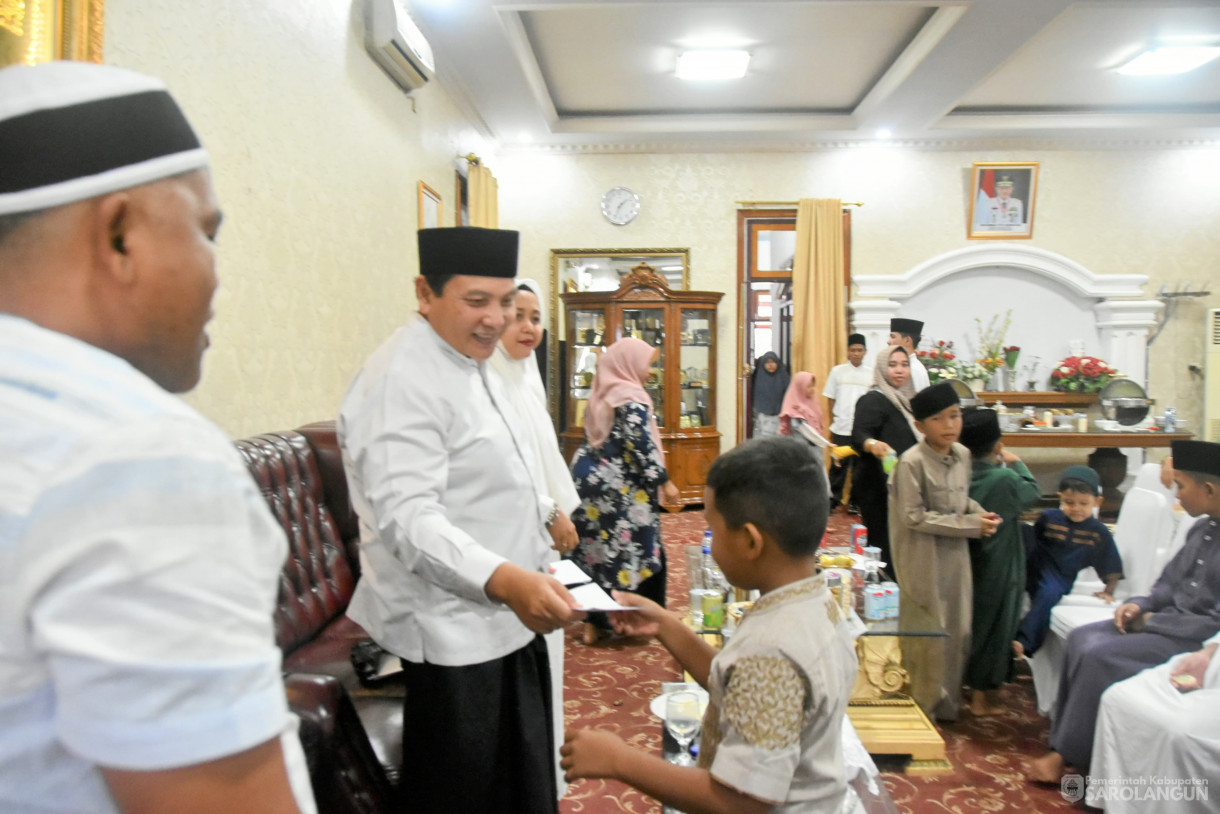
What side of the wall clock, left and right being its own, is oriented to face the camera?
front

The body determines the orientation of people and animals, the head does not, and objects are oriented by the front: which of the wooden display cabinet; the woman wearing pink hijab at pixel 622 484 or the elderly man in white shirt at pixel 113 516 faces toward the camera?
the wooden display cabinet

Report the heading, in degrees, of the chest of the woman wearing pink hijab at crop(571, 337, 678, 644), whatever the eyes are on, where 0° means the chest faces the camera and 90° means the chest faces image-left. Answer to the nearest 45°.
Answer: approximately 225°

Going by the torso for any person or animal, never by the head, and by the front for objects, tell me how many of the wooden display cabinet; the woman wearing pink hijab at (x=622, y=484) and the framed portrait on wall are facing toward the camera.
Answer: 2

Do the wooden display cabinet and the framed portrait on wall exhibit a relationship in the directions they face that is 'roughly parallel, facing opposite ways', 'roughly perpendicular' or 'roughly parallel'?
roughly parallel

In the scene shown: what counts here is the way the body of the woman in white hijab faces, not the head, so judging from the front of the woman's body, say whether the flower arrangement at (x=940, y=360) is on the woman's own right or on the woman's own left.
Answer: on the woman's own left

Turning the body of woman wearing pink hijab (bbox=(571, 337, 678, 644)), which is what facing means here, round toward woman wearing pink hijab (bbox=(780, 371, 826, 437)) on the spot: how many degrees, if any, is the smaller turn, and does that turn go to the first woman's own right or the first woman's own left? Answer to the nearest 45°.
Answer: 0° — they already face them

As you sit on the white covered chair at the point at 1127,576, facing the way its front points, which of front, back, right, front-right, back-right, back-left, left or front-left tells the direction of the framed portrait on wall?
back-right

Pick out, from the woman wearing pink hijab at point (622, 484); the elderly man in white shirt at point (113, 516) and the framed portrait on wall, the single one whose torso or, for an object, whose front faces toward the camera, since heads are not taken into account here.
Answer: the framed portrait on wall

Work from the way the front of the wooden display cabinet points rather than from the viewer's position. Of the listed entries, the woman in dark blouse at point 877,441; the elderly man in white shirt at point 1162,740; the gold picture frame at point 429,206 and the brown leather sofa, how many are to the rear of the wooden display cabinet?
0

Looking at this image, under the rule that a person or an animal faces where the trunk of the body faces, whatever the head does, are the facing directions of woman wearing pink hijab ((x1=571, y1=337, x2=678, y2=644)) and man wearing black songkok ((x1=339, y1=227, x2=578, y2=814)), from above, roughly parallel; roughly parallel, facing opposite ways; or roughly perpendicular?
roughly perpendicular

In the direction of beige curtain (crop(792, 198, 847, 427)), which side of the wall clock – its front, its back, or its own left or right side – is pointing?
left

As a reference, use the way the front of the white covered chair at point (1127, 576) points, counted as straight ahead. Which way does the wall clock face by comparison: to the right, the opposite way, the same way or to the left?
to the left

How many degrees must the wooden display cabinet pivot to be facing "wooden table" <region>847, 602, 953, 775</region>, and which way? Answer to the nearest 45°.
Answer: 0° — it already faces it

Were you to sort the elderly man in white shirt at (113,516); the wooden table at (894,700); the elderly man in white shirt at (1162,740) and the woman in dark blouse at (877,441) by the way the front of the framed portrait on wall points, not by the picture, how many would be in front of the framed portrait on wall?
4

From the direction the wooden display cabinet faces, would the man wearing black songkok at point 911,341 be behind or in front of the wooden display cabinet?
in front

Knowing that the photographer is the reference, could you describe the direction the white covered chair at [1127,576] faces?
facing the viewer and to the left of the viewer

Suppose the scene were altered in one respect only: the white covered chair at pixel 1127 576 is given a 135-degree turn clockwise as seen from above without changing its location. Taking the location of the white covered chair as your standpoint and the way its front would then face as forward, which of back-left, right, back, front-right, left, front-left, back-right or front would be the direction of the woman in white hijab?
back-left

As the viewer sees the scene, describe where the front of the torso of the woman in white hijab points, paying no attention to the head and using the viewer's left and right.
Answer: facing the viewer and to the right of the viewer

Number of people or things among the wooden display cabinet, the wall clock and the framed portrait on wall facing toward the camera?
3

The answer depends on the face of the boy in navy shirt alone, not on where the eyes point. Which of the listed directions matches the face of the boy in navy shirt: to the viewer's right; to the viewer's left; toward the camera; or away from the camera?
toward the camera

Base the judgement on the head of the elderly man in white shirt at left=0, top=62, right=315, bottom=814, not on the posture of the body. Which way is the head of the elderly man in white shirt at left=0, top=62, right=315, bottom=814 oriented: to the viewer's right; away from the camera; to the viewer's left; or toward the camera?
to the viewer's right

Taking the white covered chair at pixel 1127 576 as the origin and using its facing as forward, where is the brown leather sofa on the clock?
The brown leather sofa is roughly at 12 o'clock from the white covered chair.
